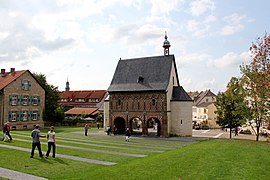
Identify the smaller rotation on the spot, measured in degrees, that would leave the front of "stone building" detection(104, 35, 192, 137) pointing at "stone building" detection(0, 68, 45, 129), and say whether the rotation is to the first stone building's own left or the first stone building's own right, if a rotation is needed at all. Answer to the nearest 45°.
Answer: approximately 90° to the first stone building's own right

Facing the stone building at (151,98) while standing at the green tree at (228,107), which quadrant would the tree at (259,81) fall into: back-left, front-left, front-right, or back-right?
back-left

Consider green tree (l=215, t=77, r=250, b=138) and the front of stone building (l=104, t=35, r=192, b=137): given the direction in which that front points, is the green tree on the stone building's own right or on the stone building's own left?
on the stone building's own left

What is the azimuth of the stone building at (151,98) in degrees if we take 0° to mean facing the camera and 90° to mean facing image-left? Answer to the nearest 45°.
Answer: approximately 0°
